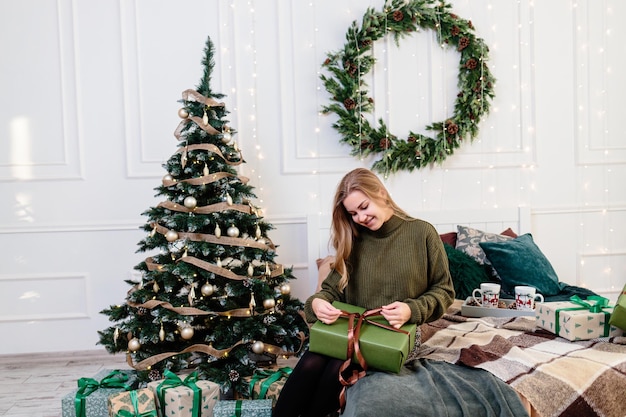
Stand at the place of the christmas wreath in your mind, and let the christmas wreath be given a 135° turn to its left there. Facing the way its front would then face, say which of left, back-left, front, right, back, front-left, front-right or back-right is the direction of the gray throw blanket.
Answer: back-right

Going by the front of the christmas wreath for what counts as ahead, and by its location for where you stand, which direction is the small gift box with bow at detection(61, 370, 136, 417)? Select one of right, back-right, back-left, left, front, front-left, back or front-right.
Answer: front-right

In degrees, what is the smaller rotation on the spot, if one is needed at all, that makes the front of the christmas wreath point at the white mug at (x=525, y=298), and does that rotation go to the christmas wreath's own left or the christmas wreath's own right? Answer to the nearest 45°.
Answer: approximately 45° to the christmas wreath's own left

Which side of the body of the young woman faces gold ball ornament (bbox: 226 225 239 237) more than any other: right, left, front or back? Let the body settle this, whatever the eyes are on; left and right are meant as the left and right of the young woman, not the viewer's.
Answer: right

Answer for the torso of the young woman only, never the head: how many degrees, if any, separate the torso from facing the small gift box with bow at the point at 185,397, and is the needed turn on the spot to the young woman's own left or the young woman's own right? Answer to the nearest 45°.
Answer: approximately 45° to the young woman's own right

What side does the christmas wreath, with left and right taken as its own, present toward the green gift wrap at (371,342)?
front

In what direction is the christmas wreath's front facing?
toward the camera

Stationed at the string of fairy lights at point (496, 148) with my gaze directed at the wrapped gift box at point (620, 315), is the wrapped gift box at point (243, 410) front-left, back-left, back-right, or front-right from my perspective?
front-right

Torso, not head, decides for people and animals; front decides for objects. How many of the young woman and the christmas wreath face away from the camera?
0

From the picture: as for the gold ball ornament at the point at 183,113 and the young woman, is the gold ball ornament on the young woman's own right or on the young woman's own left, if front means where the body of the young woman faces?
on the young woman's own right

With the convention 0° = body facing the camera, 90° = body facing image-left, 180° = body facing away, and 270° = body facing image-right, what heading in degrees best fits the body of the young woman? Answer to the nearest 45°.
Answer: approximately 45°
